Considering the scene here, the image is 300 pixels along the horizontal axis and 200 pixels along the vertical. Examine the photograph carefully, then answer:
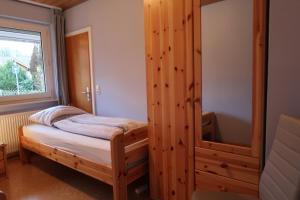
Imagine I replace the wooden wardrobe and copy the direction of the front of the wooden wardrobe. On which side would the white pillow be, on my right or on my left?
on my right

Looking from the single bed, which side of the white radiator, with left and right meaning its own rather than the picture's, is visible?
front

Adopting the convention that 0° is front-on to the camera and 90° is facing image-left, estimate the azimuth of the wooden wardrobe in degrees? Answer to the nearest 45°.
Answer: approximately 0°

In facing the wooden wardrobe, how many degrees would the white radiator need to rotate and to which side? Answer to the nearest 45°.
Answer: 0° — it already faces it

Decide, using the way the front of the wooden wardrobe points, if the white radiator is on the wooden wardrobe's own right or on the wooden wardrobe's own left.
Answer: on the wooden wardrobe's own right

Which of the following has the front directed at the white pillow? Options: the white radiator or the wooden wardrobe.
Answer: the white radiator

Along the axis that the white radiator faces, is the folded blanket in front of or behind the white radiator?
in front

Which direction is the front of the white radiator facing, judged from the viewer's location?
facing the viewer and to the right of the viewer

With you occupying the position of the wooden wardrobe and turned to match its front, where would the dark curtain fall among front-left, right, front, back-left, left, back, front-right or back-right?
back-right

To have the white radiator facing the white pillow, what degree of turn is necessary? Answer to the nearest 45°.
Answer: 0° — it already faces it
